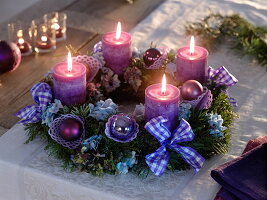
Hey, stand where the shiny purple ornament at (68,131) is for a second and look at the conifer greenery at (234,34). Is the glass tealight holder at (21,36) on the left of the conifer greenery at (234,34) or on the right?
left

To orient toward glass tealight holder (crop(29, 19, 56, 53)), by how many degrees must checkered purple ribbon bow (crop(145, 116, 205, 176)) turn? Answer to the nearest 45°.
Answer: approximately 135° to its right

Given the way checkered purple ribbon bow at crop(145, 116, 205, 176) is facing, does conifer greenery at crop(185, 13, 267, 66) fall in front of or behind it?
behind

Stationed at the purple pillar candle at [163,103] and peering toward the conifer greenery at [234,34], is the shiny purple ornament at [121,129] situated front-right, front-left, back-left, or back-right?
back-left

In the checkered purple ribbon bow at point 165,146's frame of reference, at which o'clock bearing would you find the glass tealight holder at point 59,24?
The glass tealight holder is roughly at 5 o'clock from the checkered purple ribbon bow.

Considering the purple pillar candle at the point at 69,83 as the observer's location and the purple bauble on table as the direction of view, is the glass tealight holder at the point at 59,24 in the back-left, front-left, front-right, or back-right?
front-right
